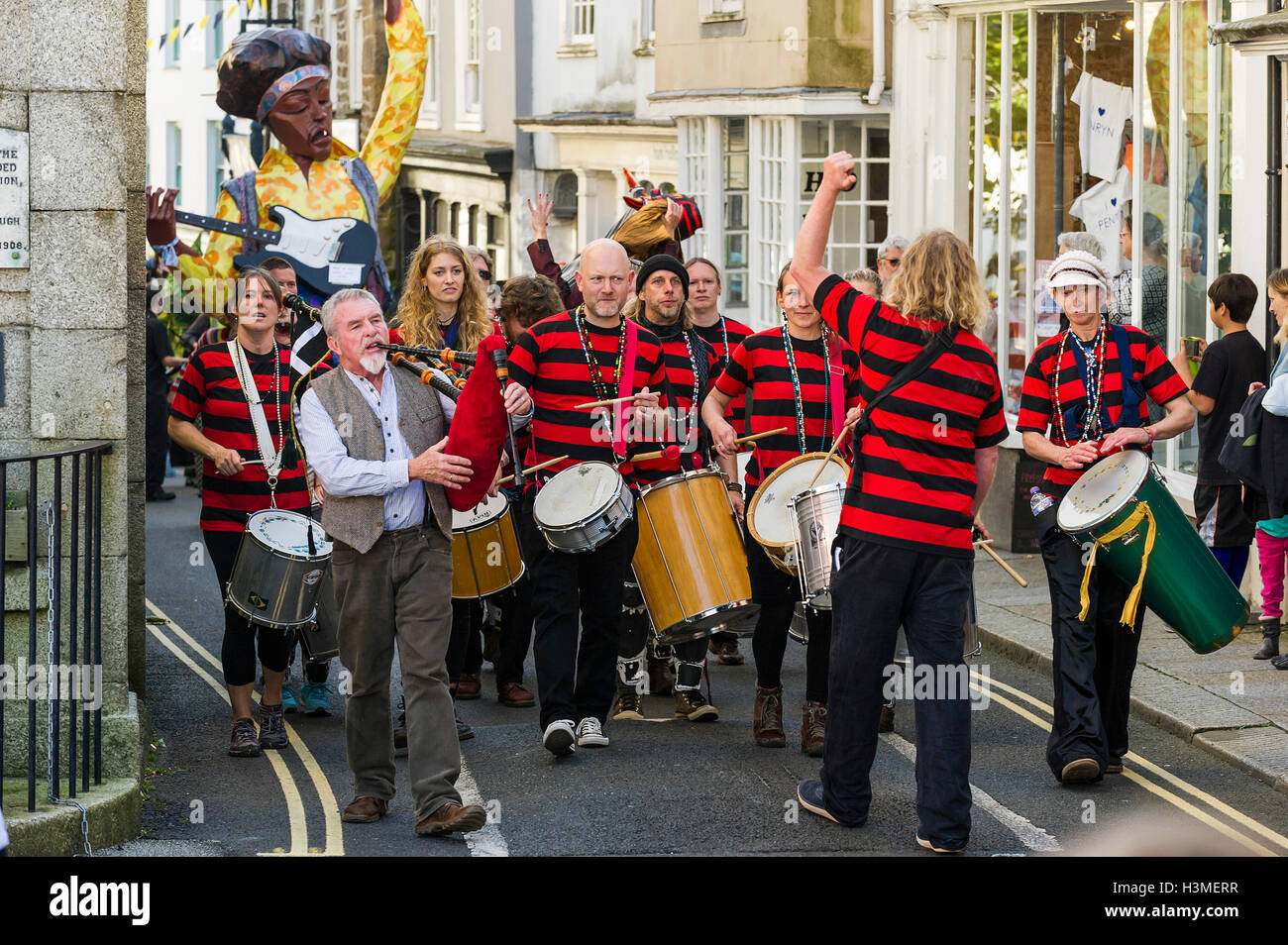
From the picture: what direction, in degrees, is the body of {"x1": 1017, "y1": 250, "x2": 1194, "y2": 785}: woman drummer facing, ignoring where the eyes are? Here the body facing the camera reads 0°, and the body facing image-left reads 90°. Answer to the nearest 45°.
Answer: approximately 0°

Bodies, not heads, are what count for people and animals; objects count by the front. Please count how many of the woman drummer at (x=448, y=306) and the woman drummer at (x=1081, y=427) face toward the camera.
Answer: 2

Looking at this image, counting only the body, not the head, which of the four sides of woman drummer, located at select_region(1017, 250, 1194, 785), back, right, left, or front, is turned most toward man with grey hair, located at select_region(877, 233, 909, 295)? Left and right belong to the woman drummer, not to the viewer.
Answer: back

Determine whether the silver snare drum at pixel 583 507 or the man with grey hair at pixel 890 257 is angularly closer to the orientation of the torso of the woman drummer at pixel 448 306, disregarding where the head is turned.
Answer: the silver snare drum

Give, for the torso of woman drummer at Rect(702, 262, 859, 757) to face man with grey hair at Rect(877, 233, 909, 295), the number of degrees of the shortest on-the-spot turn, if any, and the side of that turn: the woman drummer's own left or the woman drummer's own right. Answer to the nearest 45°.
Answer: approximately 180°

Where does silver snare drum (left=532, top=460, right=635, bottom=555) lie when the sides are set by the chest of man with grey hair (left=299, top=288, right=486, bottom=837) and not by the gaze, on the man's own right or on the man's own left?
on the man's own left

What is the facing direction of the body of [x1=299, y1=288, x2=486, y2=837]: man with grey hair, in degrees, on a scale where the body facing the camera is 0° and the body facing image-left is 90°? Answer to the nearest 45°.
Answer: approximately 315°

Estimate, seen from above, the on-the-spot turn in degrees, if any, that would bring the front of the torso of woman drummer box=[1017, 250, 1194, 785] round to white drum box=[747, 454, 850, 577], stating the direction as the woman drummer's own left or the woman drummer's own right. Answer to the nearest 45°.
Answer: approximately 90° to the woman drummer's own right
